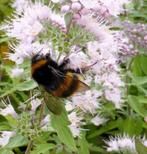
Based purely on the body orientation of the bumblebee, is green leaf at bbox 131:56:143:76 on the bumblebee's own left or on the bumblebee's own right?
on the bumblebee's own right

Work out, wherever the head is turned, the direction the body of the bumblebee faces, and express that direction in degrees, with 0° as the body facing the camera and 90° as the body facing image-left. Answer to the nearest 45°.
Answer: approximately 90°
